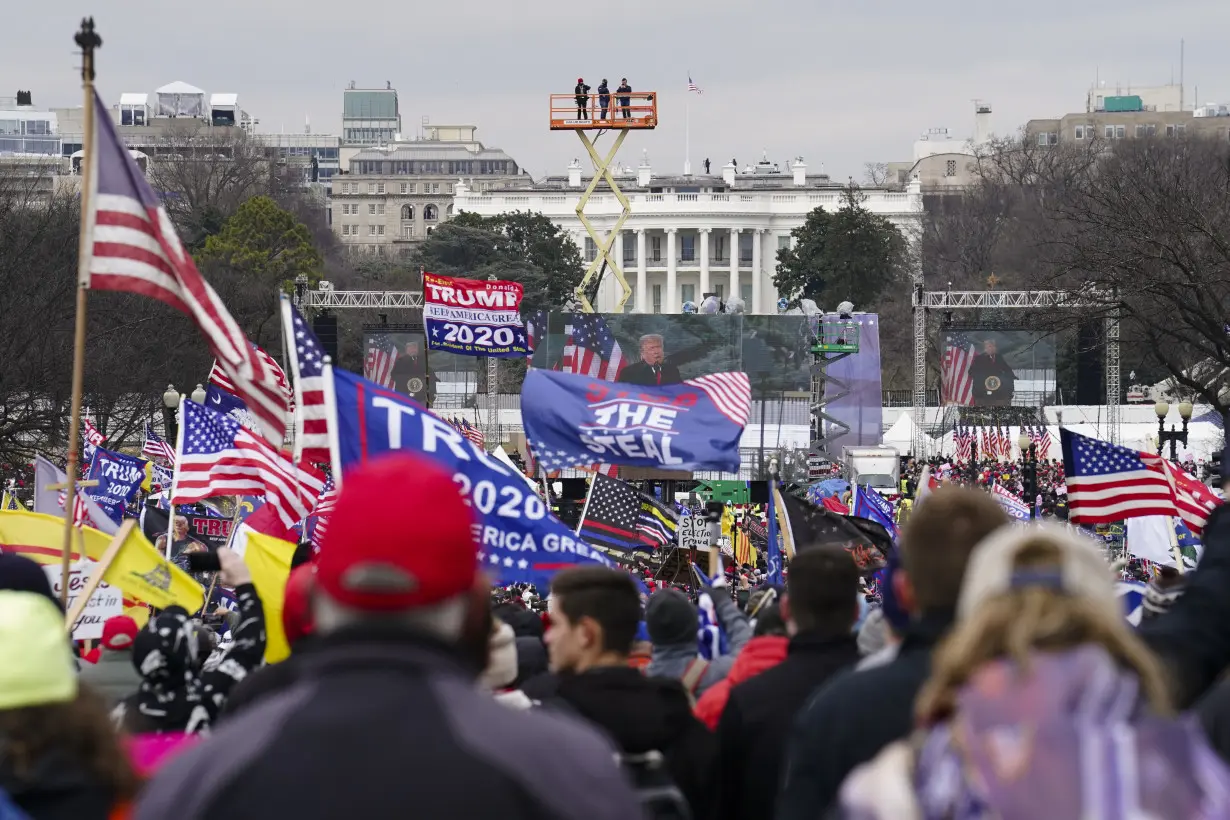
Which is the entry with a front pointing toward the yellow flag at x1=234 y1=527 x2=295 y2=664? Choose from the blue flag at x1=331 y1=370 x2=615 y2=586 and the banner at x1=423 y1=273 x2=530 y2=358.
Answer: the banner

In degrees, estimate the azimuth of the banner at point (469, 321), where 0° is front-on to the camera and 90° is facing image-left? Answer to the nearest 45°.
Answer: approximately 0°

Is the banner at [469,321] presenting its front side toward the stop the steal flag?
yes
